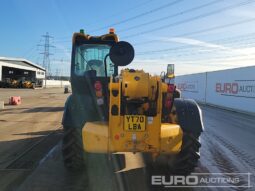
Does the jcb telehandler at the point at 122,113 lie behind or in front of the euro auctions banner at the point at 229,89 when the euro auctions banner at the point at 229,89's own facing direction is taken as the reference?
in front

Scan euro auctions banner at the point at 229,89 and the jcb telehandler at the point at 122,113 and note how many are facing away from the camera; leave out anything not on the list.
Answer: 1

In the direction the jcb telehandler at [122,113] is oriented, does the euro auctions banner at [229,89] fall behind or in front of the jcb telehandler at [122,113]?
in front

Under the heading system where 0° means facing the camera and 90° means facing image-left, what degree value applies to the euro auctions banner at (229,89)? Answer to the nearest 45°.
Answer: approximately 45°

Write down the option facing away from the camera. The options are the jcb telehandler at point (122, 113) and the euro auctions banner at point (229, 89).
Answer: the jcb telehandler

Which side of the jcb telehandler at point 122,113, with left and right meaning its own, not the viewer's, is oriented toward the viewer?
back
